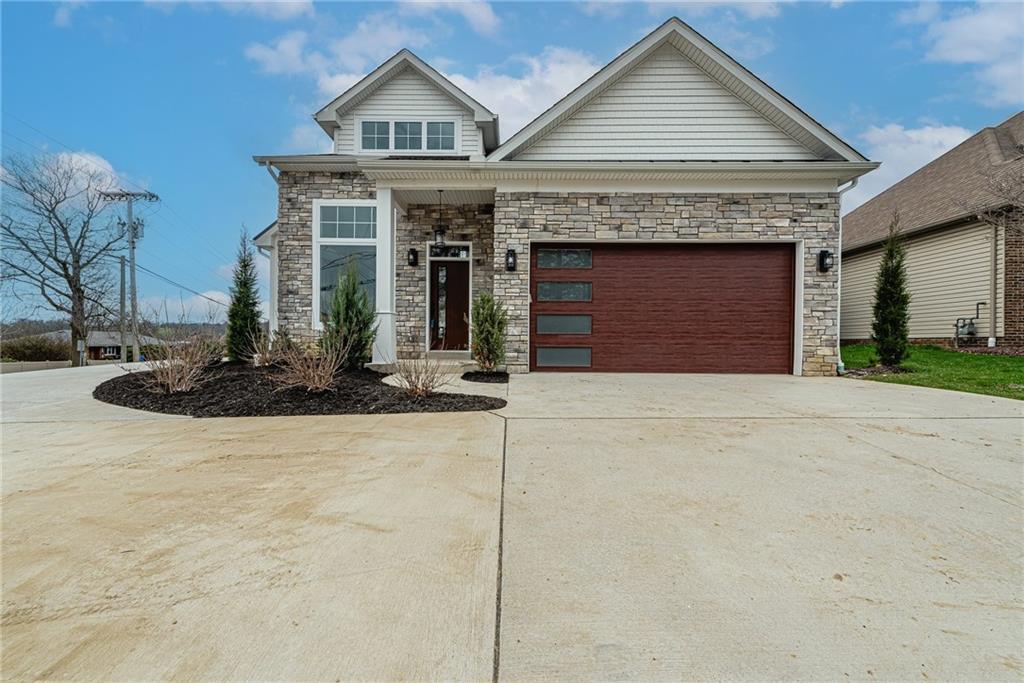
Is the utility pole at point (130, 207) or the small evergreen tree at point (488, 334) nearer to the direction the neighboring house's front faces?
the small evergreen tree

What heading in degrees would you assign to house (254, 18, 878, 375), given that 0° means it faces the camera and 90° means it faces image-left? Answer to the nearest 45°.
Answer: approximately 0°

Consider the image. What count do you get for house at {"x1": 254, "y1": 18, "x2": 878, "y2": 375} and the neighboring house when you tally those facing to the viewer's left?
0

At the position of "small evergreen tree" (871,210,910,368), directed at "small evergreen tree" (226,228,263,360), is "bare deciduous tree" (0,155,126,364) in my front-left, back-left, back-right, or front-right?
front-right

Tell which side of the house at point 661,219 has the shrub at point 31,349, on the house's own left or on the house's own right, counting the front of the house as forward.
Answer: on the house's own right

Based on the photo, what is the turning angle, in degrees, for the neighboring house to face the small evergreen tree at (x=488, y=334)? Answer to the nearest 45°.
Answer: approximately 90° to its right

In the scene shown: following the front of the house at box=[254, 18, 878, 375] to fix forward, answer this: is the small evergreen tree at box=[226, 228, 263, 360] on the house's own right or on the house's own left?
on the house's own right

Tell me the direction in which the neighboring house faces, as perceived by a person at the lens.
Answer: facing the viewer and to the right of the viewer

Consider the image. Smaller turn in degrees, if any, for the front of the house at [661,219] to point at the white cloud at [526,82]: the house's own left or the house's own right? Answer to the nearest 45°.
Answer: approximately 135° to the house's own right

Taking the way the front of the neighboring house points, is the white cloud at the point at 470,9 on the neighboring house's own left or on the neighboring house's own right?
on the neighboring house's own right

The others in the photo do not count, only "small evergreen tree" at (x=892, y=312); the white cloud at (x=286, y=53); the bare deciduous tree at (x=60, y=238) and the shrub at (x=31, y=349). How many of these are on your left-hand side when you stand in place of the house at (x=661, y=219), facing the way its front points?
1

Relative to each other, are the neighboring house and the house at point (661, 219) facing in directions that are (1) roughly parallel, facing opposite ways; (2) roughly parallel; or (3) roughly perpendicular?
roughly parallel

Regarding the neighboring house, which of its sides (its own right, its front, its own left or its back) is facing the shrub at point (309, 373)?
right
